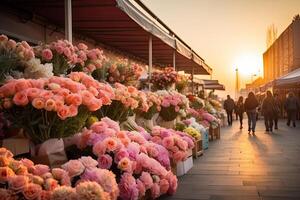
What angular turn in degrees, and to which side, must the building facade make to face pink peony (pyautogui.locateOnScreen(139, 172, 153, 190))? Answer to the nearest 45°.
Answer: approximately 90° to its left

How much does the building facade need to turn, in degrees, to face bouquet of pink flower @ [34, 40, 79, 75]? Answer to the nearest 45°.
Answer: approximately 90° to its left

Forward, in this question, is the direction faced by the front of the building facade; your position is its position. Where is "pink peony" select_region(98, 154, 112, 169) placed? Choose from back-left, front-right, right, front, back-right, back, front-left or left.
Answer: left

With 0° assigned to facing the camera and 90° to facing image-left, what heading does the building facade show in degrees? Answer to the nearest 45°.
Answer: approximately 90°

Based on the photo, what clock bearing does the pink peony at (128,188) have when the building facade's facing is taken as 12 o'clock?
The pink peony is roughly at 9 o'clock from the building facade.

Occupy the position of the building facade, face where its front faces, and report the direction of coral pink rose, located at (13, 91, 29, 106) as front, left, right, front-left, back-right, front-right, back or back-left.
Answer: left

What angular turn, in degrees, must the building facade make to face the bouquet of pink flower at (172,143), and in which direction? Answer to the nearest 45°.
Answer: approximately 90° to its left

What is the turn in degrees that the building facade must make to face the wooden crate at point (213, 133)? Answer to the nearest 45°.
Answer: approximately 90° to its left

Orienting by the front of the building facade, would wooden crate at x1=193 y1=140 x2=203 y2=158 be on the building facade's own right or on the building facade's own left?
on the building facade's own left
